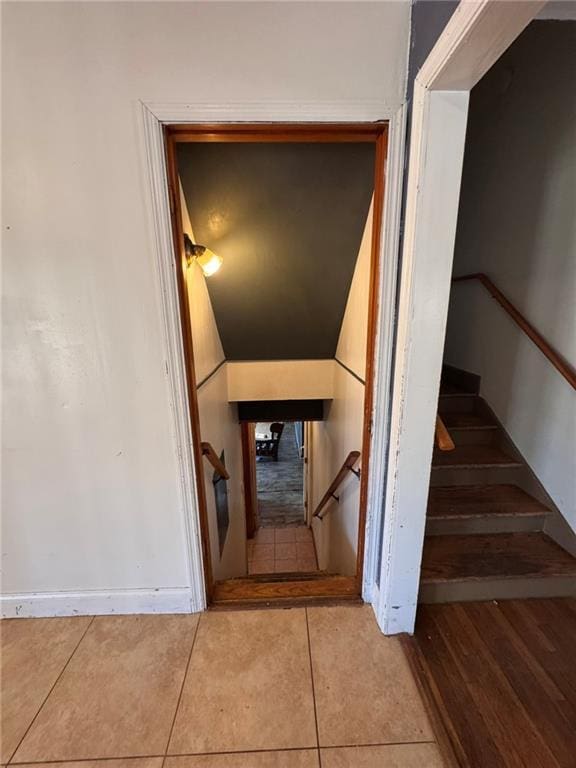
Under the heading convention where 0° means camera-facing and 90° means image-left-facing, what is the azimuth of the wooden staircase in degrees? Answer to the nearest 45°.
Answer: approximately 0°

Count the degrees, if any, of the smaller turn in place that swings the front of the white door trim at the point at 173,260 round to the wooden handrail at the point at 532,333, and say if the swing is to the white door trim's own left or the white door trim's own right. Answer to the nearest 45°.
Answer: approximately 90° to the white door trim's own left

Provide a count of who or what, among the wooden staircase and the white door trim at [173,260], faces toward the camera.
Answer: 2

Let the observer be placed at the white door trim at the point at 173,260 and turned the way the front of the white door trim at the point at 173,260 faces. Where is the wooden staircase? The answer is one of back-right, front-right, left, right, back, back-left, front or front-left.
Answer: left

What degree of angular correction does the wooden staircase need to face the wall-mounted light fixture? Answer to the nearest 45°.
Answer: approximately 45° to its right

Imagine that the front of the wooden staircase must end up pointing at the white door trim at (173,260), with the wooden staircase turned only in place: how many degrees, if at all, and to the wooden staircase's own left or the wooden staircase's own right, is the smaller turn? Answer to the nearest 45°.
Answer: approximately 45° to the wooden staircase's own right

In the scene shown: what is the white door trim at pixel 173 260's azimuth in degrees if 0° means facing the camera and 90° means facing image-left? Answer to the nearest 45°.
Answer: approximately 0°
